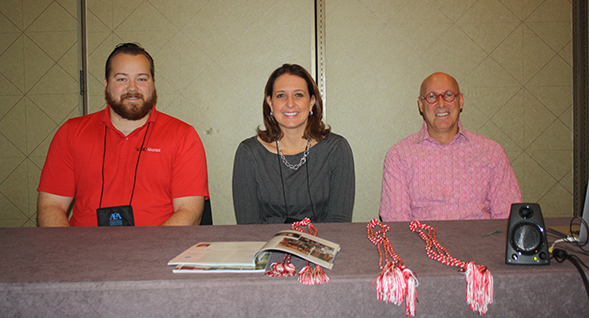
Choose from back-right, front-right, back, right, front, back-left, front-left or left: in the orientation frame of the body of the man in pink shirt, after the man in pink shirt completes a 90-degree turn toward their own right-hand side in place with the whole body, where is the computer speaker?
left

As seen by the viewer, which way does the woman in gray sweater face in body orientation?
toward the camera

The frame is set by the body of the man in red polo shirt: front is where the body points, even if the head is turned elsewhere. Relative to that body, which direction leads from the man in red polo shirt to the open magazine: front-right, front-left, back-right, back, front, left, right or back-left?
front

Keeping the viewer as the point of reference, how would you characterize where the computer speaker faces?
facing the viewer

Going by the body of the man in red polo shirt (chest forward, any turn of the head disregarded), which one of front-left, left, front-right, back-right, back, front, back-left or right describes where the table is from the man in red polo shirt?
front

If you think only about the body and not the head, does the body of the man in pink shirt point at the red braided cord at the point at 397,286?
yes

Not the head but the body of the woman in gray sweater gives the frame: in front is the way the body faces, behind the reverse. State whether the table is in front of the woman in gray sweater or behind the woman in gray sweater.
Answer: in front
